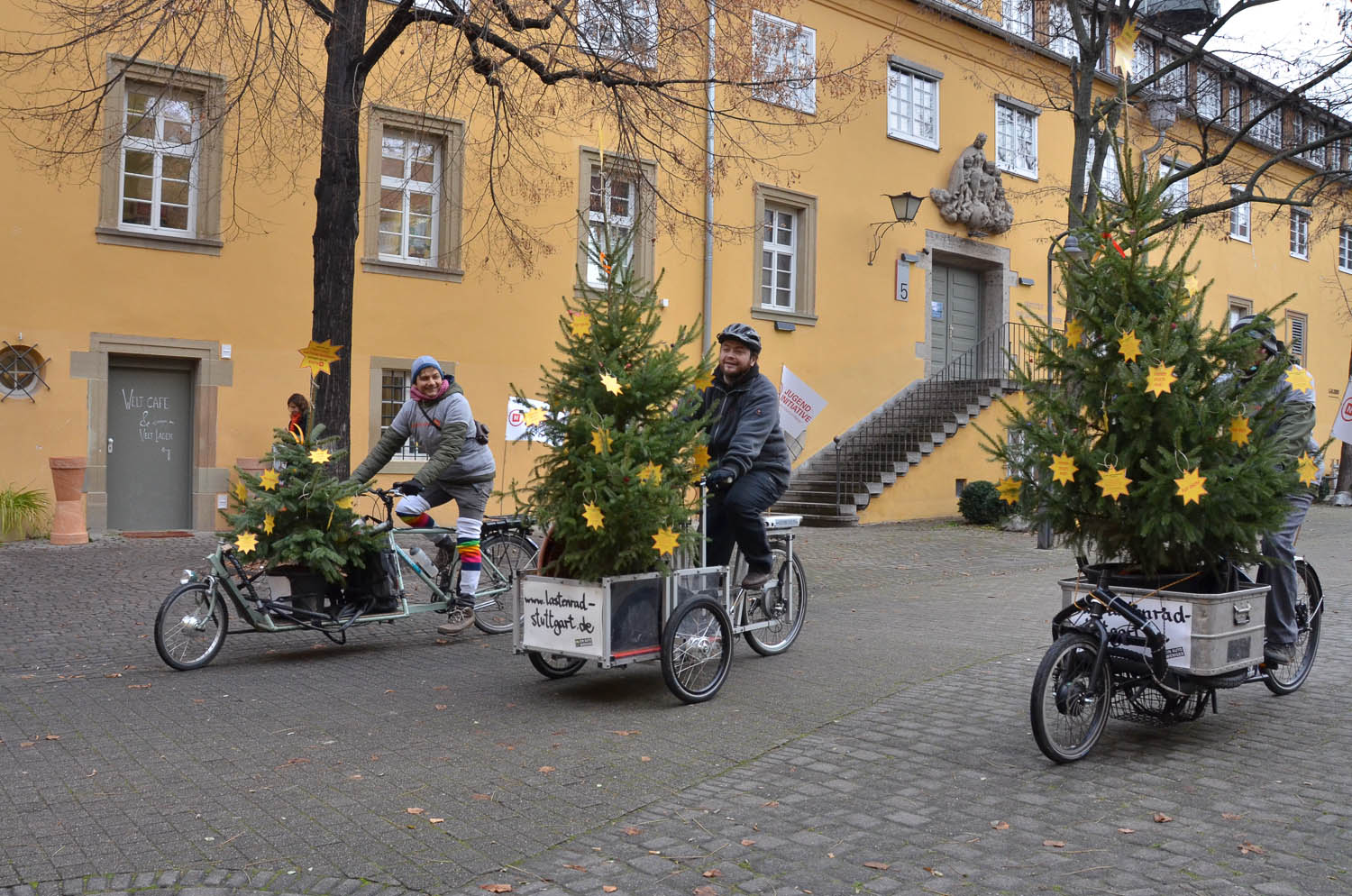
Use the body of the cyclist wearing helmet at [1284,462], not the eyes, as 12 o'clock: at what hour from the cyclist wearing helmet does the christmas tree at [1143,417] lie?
The christmas tree is roughly at 12 o'clock from the cyclist wearing helmet.

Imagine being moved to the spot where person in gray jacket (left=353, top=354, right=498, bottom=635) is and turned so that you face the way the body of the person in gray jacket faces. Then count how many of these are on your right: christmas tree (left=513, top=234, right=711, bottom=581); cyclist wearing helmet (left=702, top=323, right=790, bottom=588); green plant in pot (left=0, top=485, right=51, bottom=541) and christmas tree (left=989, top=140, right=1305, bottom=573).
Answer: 1

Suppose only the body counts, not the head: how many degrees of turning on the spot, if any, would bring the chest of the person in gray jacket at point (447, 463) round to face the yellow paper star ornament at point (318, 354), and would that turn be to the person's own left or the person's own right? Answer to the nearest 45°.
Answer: approximately 45° to the person's own right

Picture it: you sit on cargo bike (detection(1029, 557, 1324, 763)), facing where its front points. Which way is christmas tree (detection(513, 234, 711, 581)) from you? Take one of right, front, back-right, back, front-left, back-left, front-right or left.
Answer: front-right

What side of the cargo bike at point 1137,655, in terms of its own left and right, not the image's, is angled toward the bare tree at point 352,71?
right

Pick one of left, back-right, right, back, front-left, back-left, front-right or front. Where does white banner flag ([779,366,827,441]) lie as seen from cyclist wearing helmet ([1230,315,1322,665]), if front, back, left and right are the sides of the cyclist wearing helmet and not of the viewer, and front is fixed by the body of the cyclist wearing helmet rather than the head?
right

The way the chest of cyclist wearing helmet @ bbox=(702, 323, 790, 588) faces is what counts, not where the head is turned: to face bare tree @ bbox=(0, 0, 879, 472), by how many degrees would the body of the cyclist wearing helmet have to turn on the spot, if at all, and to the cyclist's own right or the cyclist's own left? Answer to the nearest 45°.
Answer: approximately 90° to the cyclist's own right

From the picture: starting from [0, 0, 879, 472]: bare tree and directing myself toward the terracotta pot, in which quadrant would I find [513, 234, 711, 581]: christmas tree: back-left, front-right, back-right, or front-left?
back-left

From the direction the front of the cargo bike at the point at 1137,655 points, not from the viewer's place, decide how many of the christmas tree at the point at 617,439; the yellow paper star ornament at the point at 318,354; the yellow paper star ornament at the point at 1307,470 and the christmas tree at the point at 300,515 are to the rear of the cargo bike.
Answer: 1

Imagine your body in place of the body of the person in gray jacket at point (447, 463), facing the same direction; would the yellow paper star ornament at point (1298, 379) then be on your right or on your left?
on your left

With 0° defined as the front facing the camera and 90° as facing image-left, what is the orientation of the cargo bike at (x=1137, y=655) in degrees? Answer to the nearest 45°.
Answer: approximately 45°

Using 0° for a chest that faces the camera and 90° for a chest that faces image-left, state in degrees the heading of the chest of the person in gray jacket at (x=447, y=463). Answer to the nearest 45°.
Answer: approximately 45°

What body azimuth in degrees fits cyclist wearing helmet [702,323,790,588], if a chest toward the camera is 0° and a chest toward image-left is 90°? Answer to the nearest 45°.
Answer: approximately 45°
